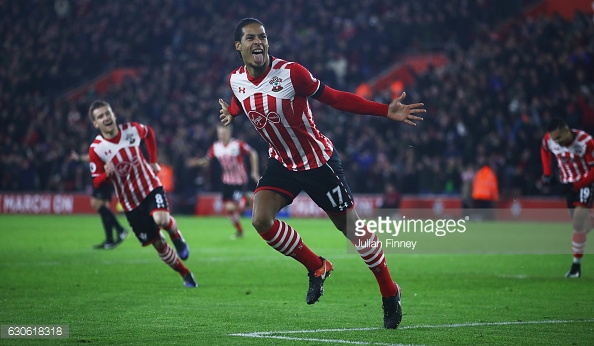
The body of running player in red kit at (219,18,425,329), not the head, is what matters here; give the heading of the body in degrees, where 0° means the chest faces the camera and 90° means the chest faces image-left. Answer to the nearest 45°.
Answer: approximately 45°

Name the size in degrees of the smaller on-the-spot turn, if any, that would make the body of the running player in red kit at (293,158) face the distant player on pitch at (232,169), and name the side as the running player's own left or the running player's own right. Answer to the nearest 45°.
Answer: approximately 135° to the running player's own right

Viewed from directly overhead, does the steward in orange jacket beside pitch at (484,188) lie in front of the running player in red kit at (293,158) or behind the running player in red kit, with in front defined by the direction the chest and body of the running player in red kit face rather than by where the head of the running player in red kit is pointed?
behind

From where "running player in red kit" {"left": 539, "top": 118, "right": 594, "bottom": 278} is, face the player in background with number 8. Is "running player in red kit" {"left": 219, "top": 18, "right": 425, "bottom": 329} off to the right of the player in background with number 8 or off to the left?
left

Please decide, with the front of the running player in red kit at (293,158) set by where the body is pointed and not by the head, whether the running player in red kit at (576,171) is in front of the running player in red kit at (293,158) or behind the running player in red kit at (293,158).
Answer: behind
